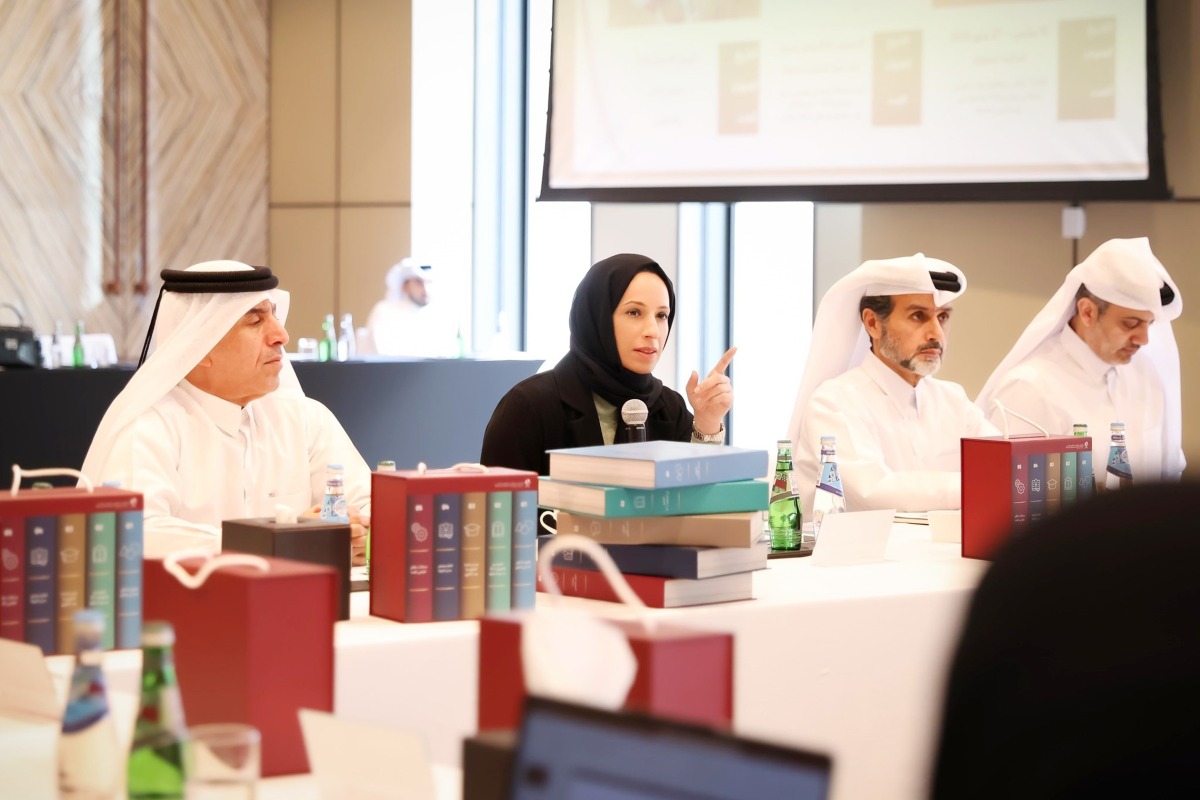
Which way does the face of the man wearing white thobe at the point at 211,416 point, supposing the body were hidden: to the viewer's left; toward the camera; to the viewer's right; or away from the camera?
to the viewer's right

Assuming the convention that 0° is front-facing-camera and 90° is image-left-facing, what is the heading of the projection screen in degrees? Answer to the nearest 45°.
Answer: approximately 0°

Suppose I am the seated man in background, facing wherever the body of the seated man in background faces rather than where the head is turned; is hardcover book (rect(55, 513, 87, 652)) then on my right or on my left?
on my right

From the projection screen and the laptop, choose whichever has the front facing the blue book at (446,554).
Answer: the projection screen

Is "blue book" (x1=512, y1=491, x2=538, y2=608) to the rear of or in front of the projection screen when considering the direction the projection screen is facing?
in front

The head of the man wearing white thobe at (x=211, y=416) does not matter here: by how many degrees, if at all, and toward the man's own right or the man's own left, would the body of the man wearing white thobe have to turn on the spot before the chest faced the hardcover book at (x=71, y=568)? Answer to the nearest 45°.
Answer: approximately 45° to the man's own right

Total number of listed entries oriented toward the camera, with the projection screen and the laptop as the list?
2

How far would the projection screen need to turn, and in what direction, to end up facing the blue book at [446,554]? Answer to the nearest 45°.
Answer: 0° — it already faces it

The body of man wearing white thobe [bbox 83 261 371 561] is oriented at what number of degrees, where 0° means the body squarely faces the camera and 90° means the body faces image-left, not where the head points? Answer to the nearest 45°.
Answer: approximately 315°

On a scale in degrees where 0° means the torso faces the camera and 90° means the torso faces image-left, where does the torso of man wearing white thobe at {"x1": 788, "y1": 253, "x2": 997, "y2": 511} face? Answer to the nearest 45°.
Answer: approximately 315°

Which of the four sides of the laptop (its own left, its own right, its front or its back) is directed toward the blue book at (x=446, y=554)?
back
